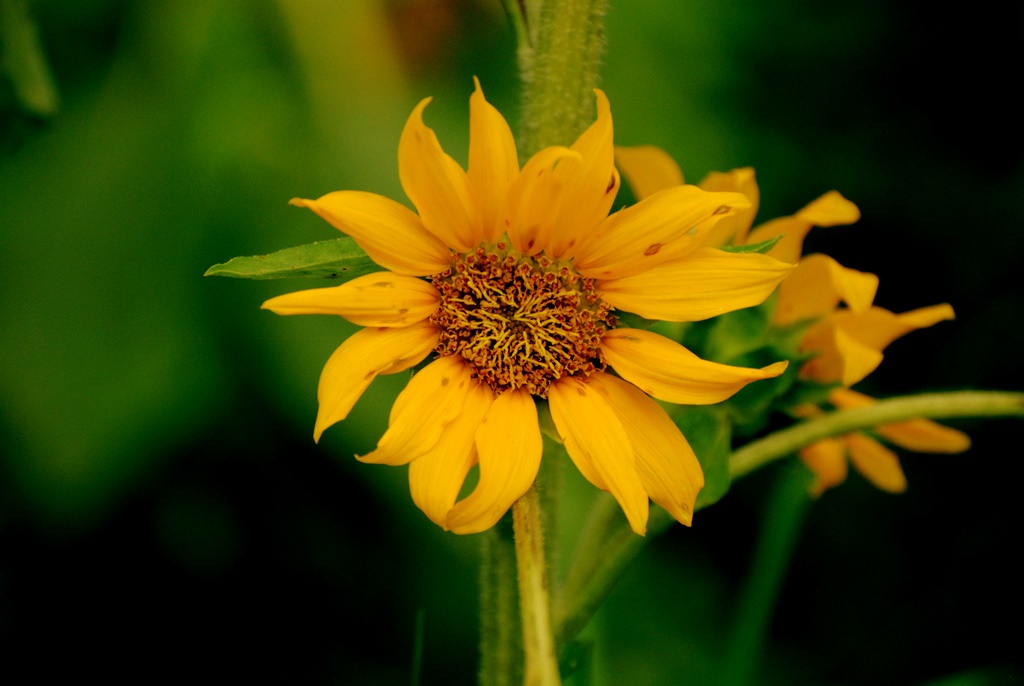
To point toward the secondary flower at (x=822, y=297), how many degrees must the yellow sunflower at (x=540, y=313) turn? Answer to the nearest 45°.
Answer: approximately 135° to its left

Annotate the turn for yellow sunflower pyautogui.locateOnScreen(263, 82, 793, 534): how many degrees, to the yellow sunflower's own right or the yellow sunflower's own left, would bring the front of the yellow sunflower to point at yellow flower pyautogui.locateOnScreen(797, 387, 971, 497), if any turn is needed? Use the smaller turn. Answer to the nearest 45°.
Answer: approximately 135° to the yellow sunflower's own left

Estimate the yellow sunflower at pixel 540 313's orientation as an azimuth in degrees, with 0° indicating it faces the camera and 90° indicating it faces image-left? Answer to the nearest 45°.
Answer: approximately 0°
